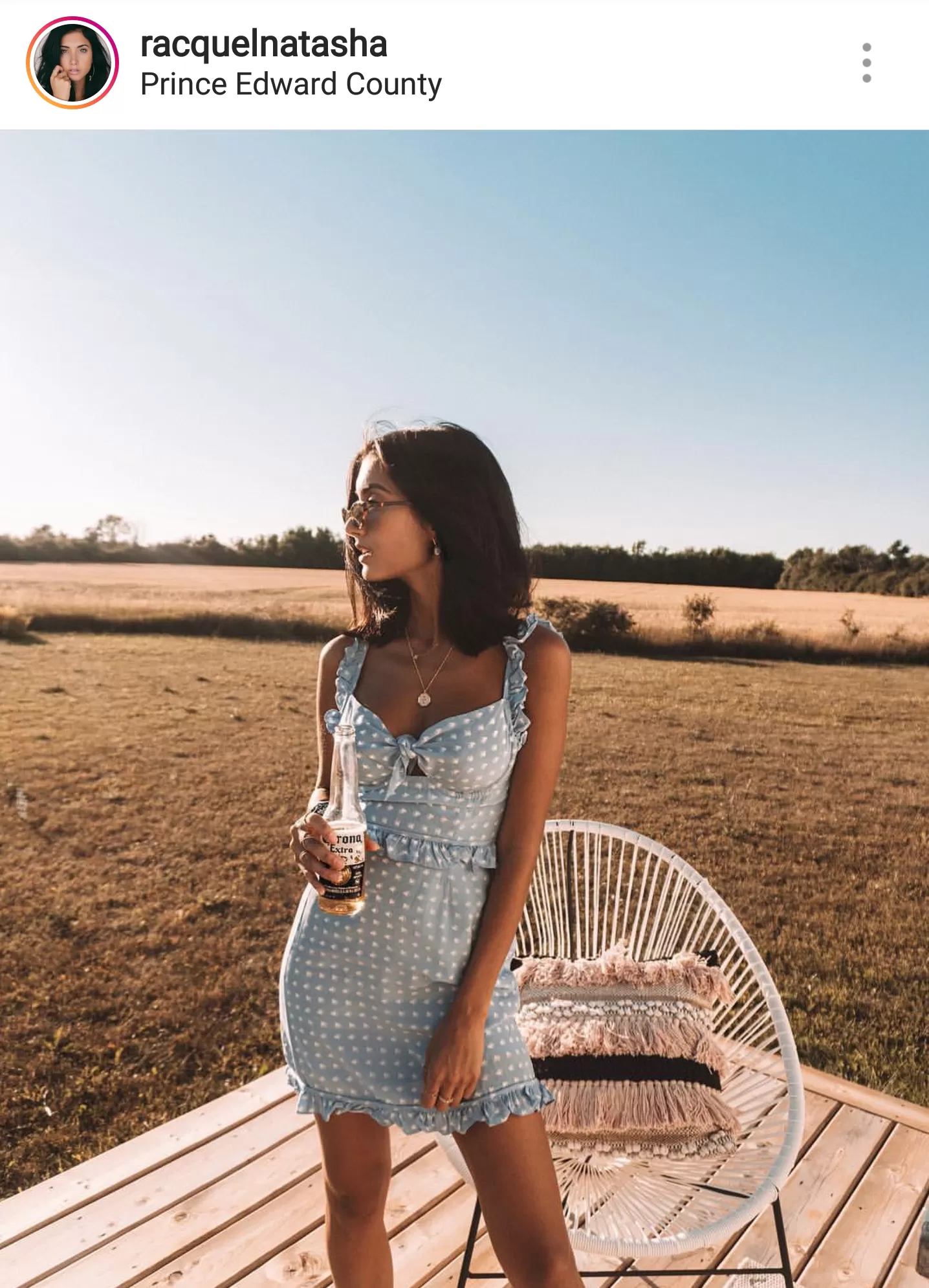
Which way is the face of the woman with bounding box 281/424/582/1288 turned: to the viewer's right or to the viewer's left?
to the viewer's left

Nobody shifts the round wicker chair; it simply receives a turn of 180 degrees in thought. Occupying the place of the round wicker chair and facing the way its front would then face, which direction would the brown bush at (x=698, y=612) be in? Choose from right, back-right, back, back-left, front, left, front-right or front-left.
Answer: front

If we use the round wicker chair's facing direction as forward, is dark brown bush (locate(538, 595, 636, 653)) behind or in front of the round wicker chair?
behind

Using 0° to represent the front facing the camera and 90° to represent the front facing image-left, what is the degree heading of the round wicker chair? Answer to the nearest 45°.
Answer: approximately 0°
